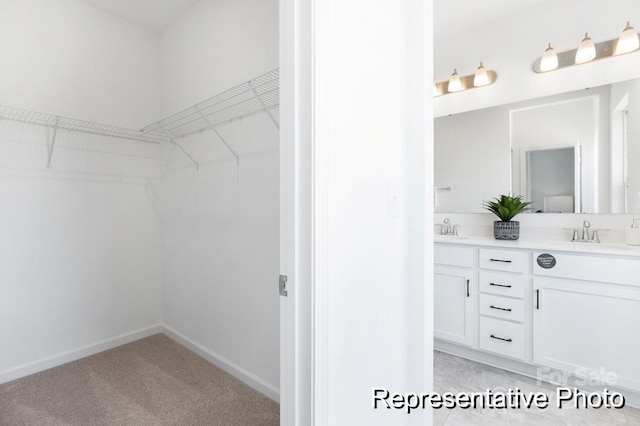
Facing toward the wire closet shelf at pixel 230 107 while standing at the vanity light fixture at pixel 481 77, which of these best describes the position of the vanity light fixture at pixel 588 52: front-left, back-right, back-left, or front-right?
back-left

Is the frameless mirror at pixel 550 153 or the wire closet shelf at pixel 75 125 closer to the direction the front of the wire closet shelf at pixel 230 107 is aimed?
the wire closet shelf

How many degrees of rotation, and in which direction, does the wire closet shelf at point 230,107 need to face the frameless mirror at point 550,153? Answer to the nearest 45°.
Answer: approximately 135° to its left

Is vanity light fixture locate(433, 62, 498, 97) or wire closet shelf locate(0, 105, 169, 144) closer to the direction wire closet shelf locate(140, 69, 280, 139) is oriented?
the wire closet shelf

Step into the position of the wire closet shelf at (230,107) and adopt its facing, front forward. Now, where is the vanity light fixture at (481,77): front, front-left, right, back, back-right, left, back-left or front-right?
back-left

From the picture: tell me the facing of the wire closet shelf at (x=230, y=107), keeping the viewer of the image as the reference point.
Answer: facing the viewer and to the left of the viewer

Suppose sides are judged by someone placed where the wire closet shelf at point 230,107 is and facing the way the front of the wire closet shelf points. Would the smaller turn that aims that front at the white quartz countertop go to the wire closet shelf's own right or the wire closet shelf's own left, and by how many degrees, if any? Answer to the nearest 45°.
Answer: approximately 135° to the wire closet shelf's own left
